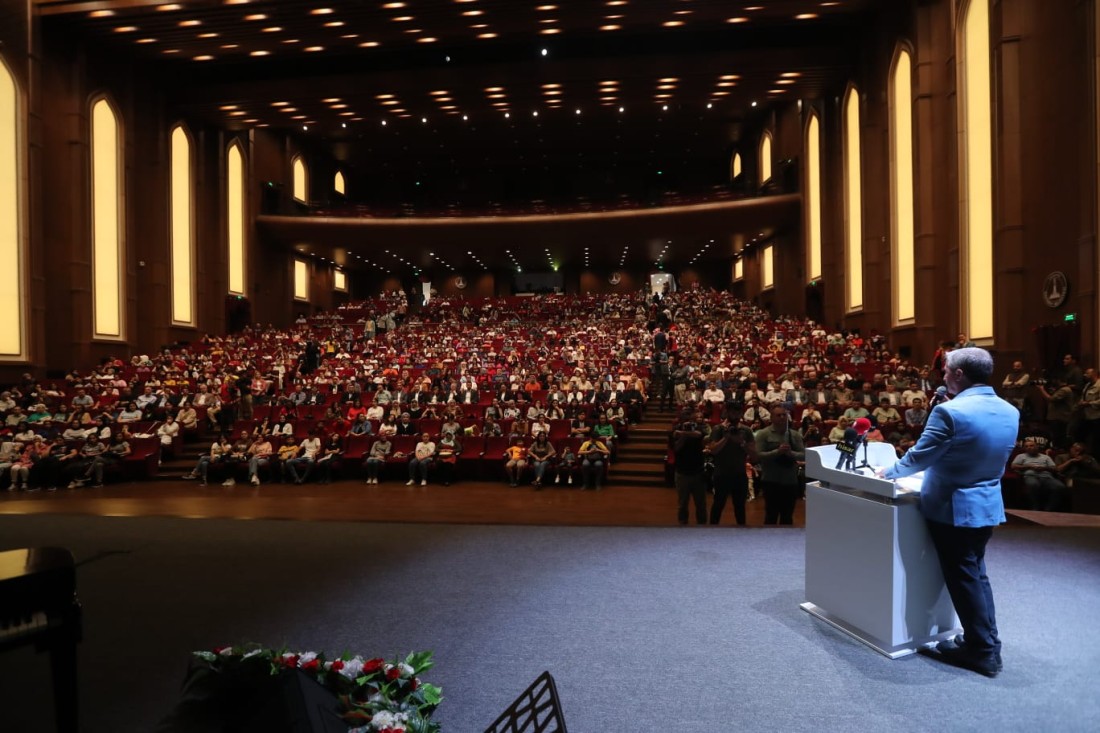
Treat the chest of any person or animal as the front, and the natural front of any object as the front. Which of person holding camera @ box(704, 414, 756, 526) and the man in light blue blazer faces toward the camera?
the person holding camera

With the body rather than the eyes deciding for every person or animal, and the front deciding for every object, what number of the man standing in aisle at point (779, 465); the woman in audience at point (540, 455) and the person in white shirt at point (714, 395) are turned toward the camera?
3

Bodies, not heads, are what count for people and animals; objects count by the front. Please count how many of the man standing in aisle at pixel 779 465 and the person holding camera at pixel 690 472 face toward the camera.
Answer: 2

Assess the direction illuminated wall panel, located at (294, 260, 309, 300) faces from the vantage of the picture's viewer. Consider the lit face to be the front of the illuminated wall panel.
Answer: facing the viewer and to the right of the viewer

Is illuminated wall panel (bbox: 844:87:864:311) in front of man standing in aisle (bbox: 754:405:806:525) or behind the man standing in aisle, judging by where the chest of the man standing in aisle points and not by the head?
behind

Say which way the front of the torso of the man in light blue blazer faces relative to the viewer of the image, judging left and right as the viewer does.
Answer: facing away from the viewer and to the left of the viewer

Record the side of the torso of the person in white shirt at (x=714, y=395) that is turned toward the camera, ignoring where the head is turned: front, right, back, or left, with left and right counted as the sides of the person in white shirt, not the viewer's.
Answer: front

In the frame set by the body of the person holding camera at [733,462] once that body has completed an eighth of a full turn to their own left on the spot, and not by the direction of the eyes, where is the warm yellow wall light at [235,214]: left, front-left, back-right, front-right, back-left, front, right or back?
back

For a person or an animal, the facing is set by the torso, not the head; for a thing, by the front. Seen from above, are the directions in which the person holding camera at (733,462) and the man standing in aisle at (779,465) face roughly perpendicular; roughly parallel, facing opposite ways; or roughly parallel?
roughly parallel

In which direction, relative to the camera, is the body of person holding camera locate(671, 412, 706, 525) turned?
toward the camera

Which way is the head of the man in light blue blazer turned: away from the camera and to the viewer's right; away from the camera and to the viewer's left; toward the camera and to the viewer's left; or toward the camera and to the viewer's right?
away from the camera and to the viewer's left

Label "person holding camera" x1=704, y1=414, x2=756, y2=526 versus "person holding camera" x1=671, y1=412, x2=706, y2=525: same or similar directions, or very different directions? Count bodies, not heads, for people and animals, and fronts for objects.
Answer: same or similar directions

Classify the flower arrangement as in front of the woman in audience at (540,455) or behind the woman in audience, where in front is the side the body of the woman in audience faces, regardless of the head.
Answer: in front
